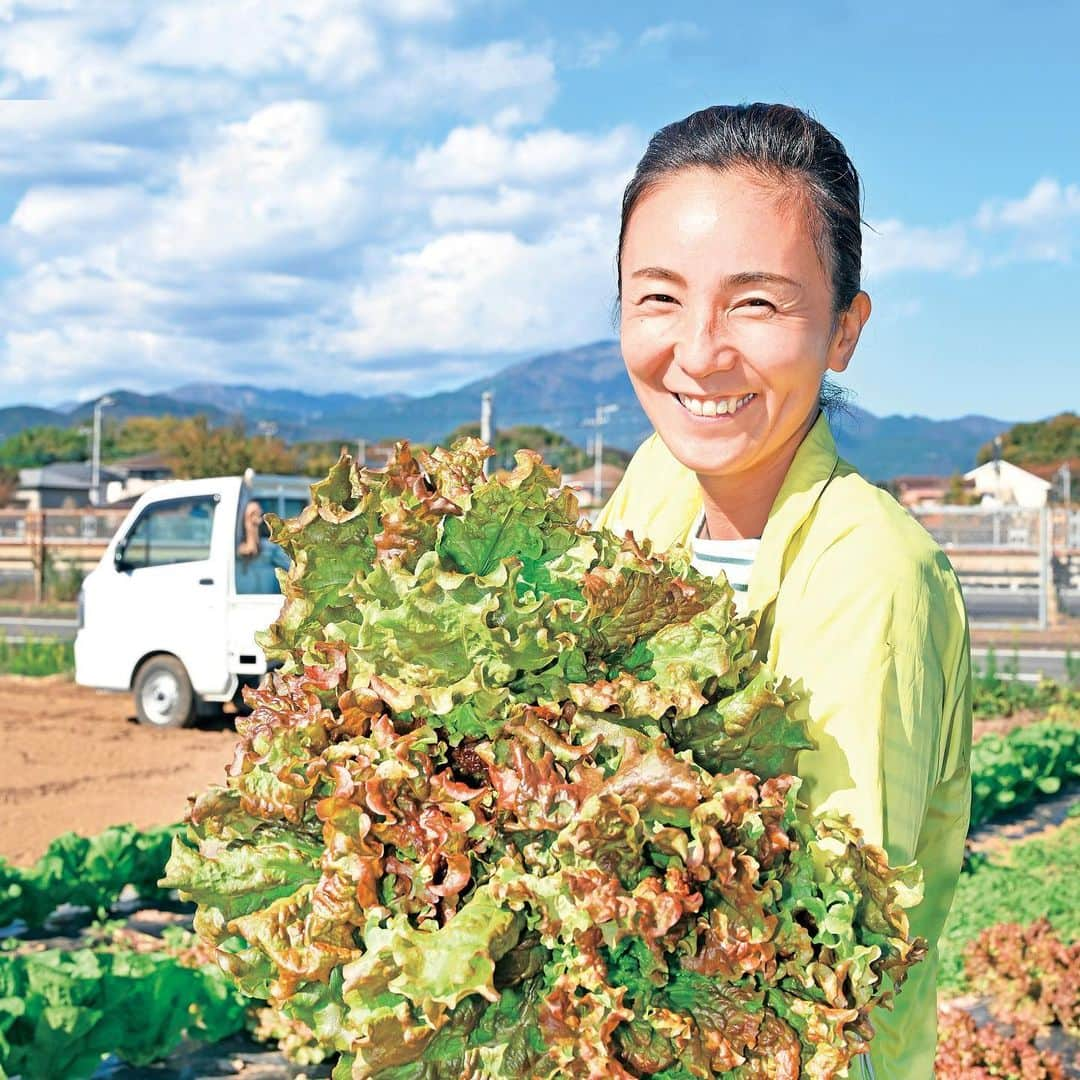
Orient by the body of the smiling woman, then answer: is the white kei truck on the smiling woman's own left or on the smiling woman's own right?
on the smiling woman's own right

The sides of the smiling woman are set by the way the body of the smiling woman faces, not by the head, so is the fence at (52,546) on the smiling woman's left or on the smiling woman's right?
on the smiling woman's right

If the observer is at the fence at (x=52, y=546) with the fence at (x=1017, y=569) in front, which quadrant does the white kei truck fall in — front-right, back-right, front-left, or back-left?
front-right

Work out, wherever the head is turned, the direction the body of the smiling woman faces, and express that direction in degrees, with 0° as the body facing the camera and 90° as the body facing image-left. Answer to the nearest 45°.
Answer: approximately 45°

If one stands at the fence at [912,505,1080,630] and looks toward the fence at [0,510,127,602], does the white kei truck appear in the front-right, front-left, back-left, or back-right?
front-left
